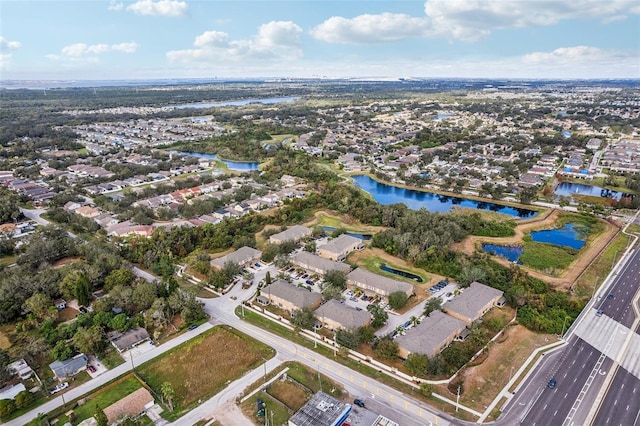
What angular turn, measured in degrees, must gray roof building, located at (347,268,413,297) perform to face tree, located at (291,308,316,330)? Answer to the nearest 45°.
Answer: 0° — it already faces it

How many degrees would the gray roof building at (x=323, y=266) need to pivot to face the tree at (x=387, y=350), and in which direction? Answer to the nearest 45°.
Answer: approximately 45° to its left

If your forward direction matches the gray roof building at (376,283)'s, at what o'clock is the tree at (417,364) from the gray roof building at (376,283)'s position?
The tree is roughly at 10 o'clock from the gray roof building.

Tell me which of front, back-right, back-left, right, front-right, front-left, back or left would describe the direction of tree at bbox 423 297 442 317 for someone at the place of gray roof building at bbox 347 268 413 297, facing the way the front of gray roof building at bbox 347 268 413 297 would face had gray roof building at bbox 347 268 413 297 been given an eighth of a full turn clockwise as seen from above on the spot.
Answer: back-left

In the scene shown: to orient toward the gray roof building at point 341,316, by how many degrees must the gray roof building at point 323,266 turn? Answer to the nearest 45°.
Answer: approximately 45° to its left

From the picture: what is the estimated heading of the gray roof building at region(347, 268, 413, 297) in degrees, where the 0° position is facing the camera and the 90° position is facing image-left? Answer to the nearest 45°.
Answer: approximately 45°

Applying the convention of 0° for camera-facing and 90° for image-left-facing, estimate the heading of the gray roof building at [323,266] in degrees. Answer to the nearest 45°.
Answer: approximately 45°

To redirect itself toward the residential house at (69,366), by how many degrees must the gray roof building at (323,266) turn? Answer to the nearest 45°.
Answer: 0° — it already faces it
